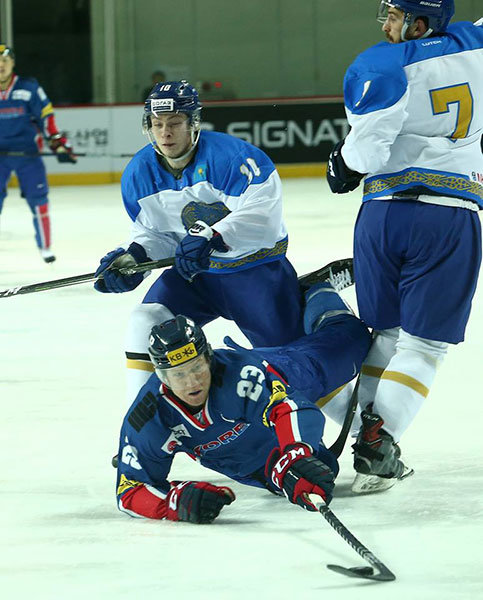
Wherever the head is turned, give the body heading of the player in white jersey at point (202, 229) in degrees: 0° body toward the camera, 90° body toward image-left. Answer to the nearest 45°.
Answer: approximately 45°

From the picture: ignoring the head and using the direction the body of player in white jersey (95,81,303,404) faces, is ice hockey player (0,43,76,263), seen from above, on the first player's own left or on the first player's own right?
on the first player's own right

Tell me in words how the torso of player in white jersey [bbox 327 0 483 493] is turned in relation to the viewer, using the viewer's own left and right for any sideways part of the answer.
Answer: facing away from the viewer and to the left of the viewer

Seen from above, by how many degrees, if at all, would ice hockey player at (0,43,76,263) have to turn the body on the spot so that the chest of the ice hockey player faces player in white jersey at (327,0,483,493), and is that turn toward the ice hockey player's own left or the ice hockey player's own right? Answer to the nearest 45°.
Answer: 0° — they already face them

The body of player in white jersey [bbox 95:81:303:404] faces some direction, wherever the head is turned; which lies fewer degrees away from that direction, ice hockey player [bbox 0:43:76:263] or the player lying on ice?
the player lying on ice

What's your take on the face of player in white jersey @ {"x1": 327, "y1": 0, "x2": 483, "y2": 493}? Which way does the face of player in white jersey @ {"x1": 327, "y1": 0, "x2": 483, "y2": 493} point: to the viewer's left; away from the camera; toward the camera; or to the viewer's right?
to the viewer's left

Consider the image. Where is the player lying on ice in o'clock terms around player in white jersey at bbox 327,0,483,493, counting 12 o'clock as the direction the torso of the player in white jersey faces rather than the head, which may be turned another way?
The player lying on ice is roughly at 9 o'clock from the player in white jersey.

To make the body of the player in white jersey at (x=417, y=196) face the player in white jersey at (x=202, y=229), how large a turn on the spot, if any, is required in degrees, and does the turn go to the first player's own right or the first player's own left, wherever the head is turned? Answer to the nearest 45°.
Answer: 0° — they already face them

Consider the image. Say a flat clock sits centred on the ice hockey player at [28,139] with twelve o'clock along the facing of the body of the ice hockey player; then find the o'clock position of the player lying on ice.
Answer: The player lying on ice is roughly at 12 o'clock from the ice hockey player.

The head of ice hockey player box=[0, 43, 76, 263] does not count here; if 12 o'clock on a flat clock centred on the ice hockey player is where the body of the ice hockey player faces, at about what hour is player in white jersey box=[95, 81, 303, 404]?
The player in white jersey is roughly at 12 o'clock from the ice hockey player.

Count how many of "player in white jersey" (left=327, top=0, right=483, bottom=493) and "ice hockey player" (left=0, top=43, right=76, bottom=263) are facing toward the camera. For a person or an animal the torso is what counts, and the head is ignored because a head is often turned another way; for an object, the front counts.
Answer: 1

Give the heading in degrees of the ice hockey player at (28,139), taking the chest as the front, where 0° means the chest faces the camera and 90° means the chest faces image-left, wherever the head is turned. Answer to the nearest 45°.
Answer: approximately 0°
